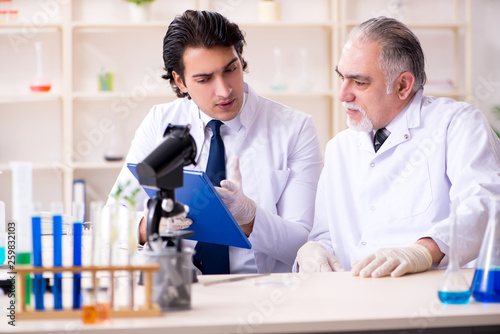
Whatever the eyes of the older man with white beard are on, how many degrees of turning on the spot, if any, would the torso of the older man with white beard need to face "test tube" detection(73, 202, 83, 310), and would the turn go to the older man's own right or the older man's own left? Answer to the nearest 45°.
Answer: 0° — they already face it

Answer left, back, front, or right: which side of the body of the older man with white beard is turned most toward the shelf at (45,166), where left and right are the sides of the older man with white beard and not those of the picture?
right

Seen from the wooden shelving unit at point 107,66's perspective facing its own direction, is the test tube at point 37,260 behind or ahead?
ahead

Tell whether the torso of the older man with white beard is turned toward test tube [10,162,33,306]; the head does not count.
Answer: yes

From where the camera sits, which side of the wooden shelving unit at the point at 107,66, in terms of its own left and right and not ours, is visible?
front

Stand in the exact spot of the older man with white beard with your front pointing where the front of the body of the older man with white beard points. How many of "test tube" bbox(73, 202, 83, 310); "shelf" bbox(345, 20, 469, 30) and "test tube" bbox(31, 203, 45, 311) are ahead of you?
2

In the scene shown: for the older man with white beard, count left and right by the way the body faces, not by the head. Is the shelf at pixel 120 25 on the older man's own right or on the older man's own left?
on the older man's own right

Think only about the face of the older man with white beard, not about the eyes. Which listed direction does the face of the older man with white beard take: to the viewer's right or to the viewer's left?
to the viewer's left

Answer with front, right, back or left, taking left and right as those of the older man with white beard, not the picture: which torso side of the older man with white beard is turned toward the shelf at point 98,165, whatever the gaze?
right

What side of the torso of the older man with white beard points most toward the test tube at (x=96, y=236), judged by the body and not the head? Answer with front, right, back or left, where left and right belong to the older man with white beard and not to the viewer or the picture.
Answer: front

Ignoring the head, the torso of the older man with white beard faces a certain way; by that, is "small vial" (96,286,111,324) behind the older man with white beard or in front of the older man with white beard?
in front

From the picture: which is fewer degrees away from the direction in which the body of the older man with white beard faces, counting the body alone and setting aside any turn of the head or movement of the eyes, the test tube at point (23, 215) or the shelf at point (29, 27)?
the test tube

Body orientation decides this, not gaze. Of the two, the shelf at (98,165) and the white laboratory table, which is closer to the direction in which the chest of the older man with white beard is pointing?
the white laboratory table

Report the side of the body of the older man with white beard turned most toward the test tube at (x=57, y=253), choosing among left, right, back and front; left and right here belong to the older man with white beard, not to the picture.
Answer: front

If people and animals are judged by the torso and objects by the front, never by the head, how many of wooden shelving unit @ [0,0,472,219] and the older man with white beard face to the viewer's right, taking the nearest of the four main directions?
0

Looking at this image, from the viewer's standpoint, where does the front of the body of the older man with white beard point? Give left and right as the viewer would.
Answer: facing the viewer and to the left of the viewer

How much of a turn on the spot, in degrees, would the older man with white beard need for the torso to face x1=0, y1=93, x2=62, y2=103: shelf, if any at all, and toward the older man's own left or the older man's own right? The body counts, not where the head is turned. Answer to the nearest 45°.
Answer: approximately 90° to the older man's own right
